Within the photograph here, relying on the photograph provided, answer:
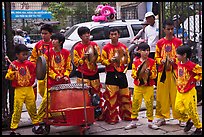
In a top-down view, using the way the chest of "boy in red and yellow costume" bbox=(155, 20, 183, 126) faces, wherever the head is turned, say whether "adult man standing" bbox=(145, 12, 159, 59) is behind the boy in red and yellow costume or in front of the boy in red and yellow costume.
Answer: behind

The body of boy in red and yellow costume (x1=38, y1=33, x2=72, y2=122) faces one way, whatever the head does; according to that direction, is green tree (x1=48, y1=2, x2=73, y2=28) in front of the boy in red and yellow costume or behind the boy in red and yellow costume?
behind

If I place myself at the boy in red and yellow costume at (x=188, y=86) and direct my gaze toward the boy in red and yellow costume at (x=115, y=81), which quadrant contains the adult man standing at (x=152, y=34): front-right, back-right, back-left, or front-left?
front-right

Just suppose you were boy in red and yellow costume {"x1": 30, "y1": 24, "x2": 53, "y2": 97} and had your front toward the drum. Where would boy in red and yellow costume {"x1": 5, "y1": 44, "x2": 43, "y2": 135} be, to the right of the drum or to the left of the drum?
right

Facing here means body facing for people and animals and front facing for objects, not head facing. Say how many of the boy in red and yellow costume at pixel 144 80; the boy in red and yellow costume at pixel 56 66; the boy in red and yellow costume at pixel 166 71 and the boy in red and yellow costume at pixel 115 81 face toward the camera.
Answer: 4

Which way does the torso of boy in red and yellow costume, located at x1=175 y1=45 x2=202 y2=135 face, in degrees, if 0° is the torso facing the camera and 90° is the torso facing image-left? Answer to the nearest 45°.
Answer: approximately 45°

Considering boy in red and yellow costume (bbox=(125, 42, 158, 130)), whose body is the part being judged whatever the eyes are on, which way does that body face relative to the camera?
toward the camera

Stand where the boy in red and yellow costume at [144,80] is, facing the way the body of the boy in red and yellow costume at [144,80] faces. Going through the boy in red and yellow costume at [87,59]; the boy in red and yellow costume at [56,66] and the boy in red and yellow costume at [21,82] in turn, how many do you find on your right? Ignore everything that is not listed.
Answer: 3

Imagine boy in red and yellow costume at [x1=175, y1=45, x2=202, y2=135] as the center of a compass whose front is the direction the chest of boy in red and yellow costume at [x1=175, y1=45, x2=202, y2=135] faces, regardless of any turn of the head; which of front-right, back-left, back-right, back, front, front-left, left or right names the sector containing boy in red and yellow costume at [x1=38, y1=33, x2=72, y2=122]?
front-right

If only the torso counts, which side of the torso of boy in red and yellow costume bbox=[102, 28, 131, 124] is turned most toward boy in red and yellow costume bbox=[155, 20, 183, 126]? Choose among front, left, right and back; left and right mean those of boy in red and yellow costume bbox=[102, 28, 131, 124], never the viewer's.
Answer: left

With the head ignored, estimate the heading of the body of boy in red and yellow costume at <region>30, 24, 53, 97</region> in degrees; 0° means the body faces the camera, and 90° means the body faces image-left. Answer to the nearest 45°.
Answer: approximately 45°

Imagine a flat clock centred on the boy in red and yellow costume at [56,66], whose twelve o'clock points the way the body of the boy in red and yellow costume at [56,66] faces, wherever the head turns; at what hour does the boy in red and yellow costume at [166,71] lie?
the boy in red and yellow costume at [166,71] is roughly at 9 o'clock from the boy in red and yellow costume at [56,66].

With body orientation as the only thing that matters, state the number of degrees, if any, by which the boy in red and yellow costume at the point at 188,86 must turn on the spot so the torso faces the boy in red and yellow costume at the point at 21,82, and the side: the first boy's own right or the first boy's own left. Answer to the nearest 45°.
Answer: approximately 45° to the first boy's own right

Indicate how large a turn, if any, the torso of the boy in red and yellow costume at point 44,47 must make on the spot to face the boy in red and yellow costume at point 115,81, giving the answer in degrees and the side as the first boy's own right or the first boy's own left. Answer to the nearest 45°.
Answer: approximately 45° to the first boy's own left

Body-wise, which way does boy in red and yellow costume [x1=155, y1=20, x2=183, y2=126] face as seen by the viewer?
toward the camera

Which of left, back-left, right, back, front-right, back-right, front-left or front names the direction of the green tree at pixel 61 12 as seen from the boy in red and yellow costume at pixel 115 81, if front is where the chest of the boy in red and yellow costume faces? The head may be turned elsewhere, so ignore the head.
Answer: back

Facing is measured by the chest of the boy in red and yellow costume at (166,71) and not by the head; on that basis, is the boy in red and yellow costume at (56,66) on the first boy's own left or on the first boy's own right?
on the first boy's own right

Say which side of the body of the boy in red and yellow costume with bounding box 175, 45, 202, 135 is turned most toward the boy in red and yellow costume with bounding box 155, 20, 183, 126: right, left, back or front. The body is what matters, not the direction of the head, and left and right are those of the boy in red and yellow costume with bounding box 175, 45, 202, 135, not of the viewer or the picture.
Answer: right
